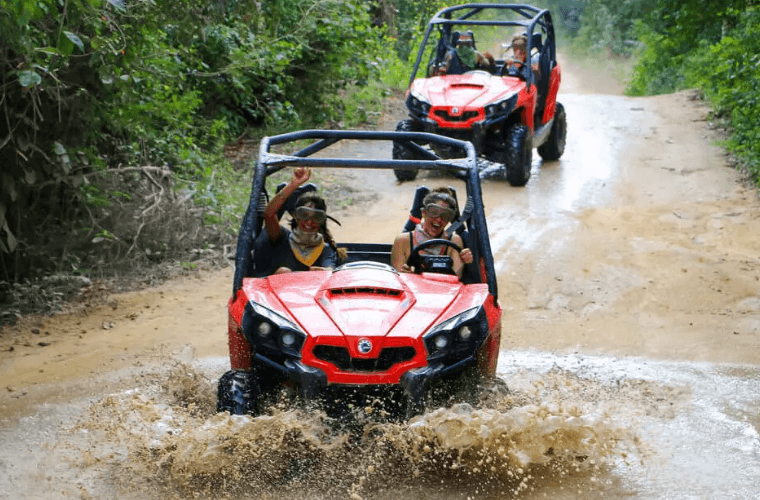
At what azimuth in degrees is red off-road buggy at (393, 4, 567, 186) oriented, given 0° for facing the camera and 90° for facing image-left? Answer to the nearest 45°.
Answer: approximately 45°

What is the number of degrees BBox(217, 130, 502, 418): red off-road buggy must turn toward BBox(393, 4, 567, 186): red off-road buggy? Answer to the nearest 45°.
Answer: approximately 180°

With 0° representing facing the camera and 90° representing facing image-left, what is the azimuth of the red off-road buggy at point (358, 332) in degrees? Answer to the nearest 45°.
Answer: approximately 0°
